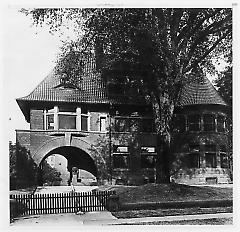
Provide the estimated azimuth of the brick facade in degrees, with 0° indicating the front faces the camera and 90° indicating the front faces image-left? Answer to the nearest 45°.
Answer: approximately 0°
